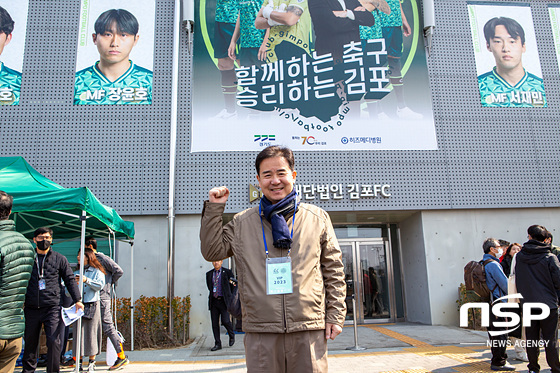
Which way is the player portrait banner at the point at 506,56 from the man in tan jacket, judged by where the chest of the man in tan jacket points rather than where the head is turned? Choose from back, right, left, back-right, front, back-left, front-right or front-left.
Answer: back-left

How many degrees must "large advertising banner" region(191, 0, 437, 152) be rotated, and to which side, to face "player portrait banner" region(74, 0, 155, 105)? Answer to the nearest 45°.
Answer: approximately 90° to its right

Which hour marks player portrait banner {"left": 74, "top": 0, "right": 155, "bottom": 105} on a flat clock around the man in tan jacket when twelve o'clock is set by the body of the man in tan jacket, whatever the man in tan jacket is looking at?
The player portrait banner is roughly at 5 o'clock from the man in tan jacket.

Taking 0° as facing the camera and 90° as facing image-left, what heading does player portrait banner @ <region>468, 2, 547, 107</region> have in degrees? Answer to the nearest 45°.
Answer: approximately 0°

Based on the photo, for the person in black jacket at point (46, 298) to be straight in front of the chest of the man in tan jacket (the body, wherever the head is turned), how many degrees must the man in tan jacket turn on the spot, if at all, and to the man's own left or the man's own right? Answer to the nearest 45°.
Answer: approximately 135° to the man's own right

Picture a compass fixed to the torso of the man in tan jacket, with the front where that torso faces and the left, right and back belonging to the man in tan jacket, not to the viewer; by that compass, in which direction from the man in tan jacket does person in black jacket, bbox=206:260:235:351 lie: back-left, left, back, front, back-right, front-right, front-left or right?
back

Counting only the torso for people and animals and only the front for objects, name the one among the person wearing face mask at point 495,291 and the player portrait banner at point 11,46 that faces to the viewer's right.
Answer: the person wearing face mask
